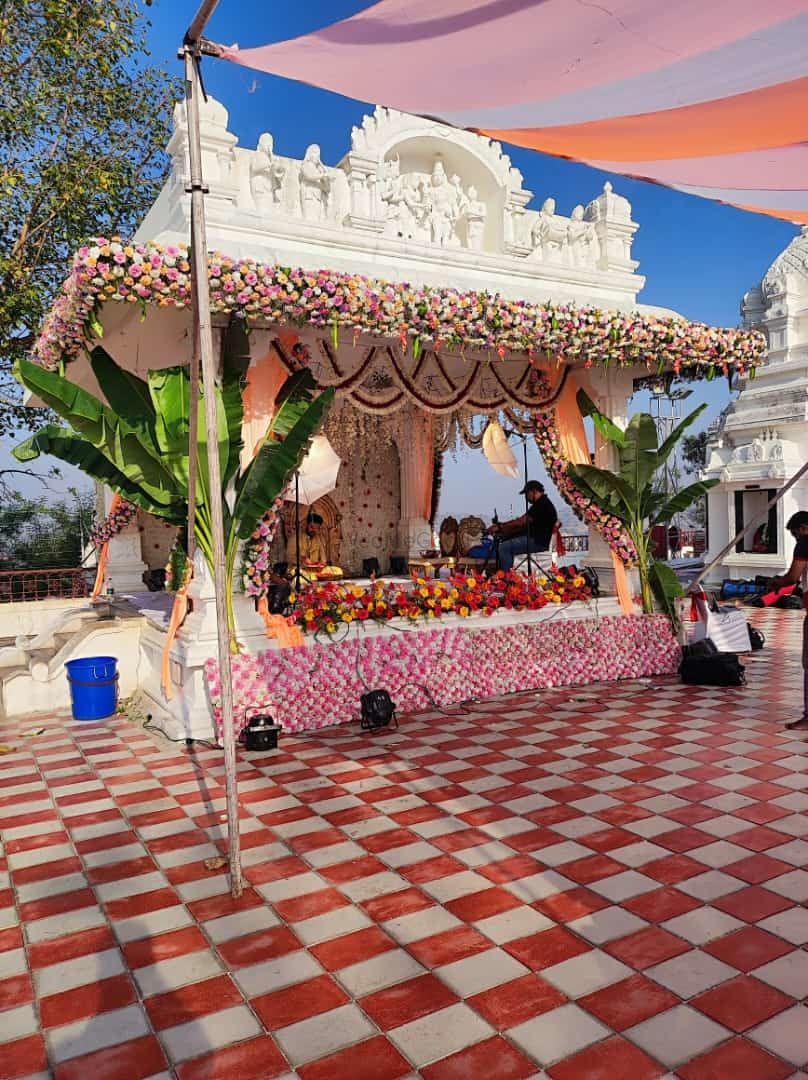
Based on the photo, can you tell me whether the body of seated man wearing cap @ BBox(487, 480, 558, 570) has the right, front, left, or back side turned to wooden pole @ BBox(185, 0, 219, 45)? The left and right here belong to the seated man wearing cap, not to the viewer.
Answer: left

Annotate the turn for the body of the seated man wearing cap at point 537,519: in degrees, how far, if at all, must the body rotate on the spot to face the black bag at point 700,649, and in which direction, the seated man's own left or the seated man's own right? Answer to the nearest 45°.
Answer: approximately 180°

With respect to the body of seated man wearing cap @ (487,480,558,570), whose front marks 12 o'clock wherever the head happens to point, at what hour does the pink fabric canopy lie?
The pink fabric canopy is roughly at 9 o'clock from the seated man wearing cap.

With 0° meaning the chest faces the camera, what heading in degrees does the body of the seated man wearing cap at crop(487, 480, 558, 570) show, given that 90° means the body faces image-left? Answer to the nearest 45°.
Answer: approximately 90°

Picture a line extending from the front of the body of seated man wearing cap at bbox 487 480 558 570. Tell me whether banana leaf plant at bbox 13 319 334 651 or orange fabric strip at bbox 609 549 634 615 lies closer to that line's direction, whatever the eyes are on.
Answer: the banana leaf plant

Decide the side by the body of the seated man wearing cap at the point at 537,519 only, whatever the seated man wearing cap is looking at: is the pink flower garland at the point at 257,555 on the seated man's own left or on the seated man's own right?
on the seated man's own left

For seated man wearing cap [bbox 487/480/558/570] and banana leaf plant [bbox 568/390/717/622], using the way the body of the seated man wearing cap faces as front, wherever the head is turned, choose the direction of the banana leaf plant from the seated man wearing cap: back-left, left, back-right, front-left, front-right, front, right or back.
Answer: back
